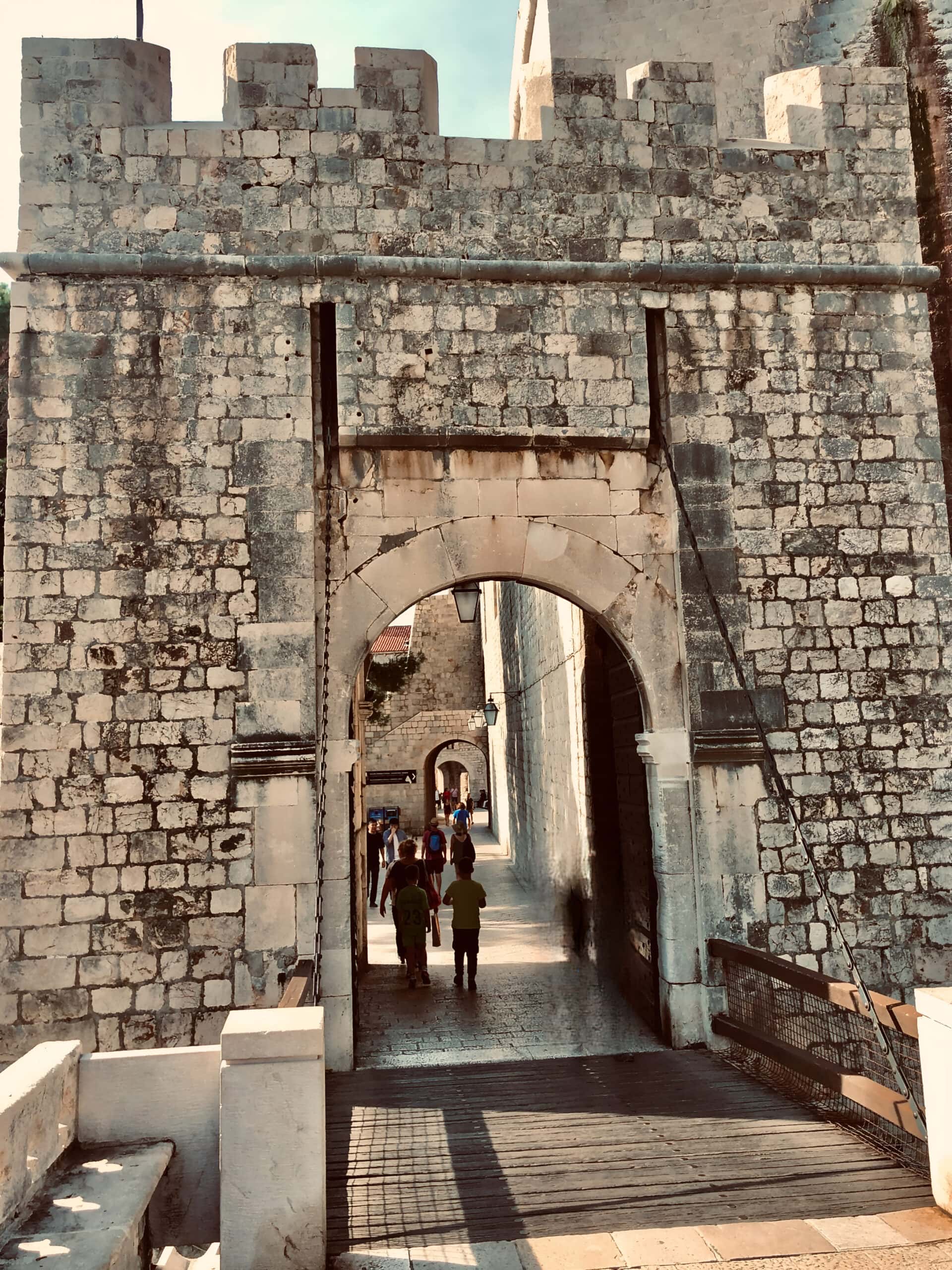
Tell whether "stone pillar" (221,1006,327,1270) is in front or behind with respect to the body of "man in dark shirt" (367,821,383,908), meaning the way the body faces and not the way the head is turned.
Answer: in front

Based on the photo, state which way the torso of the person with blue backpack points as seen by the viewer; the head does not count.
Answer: away from the camera

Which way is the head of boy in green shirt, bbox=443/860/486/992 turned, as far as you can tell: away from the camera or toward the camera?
away from the camera

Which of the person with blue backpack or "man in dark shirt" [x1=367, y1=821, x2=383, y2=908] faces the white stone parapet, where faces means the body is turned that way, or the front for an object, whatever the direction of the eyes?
the man in dark shirt

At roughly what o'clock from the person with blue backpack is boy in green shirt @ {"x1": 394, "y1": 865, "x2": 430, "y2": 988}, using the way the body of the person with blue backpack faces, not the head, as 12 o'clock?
The boy in green shirt is roughly at 6 o'clock from the person with blue backpack.

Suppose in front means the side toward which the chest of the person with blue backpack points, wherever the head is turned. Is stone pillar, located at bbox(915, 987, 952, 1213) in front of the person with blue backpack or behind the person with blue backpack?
behind

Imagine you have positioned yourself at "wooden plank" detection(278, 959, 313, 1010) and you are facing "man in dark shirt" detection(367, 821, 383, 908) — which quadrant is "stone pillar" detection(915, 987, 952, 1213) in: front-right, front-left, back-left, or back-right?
back-right

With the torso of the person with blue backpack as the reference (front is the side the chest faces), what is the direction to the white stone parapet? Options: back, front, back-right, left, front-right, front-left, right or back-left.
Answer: back

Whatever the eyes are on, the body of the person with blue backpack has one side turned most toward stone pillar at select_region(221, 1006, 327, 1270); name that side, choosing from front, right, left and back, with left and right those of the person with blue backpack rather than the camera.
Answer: back

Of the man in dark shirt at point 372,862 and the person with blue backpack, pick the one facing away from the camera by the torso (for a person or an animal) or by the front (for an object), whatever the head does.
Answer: the person with blue backpack

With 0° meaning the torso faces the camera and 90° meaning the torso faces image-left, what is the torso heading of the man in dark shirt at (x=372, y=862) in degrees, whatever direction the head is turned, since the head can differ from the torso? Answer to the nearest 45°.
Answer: approximately 0°

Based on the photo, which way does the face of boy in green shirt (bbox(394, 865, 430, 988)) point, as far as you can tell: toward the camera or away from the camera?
away from the camera

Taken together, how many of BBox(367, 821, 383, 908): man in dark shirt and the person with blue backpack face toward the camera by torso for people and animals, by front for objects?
1

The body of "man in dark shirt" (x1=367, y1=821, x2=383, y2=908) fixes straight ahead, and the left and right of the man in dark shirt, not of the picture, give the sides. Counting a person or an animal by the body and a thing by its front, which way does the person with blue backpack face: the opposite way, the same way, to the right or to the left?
the opposite way
